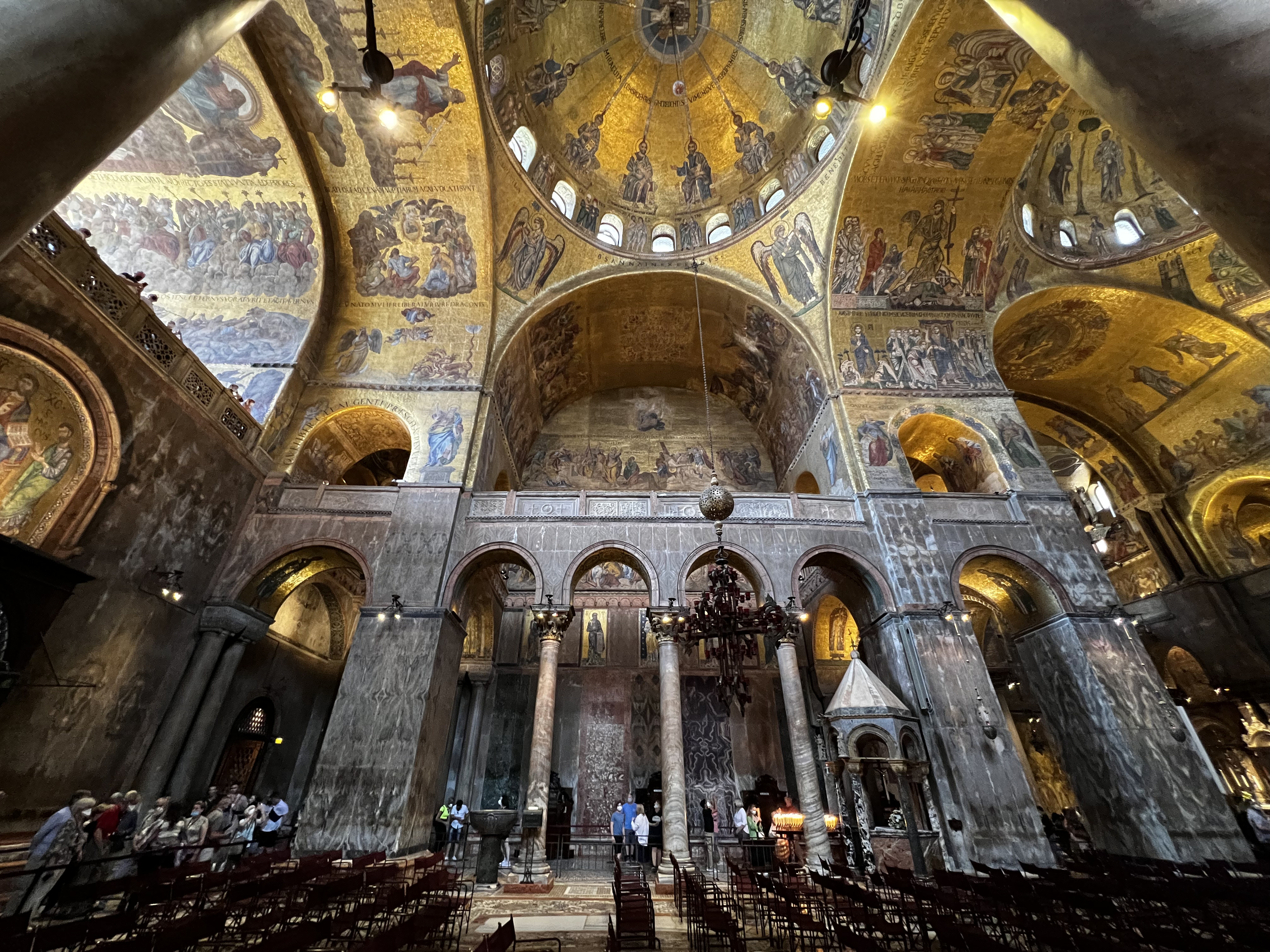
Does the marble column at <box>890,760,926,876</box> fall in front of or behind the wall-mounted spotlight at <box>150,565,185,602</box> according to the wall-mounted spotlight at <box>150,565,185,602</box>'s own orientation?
in front

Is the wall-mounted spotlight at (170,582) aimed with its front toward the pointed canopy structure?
yes

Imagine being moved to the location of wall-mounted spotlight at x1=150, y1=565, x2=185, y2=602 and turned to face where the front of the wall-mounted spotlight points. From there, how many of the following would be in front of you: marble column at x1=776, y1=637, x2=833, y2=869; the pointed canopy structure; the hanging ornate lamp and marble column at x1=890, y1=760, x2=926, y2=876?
4

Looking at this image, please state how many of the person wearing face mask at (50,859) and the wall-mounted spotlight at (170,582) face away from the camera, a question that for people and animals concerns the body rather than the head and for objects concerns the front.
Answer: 0

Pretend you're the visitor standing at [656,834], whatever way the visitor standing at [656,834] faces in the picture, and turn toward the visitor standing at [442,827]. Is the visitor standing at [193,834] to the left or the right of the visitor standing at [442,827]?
left

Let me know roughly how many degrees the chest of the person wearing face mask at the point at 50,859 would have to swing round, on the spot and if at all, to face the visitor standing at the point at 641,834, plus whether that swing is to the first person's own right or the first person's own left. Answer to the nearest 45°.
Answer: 0° — they already face them

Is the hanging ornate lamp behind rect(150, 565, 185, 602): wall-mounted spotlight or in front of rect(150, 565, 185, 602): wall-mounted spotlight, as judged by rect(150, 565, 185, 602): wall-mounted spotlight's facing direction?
in front

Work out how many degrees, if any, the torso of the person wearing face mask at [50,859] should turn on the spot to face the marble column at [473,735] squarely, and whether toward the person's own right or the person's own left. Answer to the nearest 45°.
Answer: approximately 45° to the person's own left

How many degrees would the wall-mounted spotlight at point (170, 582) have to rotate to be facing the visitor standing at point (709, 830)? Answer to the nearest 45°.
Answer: approximately 45° to its left

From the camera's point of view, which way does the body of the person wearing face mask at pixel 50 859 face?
to the viewer's right

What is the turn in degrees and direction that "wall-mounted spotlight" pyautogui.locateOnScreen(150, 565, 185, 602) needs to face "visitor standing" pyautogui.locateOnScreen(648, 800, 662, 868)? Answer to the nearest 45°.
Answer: approximately 45° to its left

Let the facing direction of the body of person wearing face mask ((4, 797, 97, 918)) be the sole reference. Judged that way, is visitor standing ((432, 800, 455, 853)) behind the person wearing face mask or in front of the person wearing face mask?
in front
